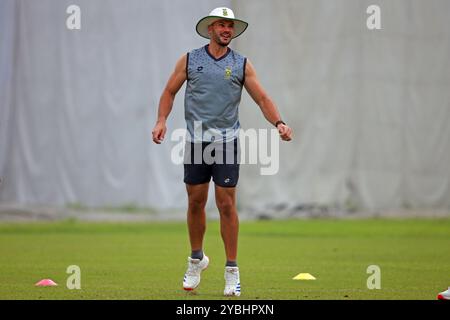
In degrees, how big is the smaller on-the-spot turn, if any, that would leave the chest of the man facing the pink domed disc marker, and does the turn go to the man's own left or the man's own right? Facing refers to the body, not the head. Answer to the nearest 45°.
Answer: approximately 135° to the man's own right

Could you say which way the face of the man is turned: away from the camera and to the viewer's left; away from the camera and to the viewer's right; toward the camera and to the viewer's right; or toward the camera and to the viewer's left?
toward the camera and to the viewer's right

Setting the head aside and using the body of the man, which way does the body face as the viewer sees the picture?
toward the camera
